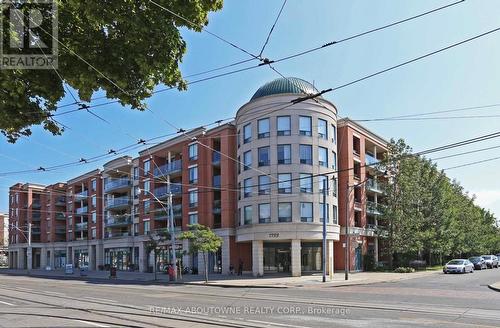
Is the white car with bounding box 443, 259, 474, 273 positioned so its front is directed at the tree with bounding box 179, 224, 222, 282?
yes

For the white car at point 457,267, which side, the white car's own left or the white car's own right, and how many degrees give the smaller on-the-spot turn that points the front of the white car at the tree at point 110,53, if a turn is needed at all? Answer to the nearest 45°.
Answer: approximately 45° to the white car's own left

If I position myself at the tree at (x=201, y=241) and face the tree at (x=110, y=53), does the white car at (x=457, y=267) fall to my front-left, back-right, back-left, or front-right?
back-left

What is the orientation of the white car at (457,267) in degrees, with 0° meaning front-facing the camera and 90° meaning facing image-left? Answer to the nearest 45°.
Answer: approximately 45°
